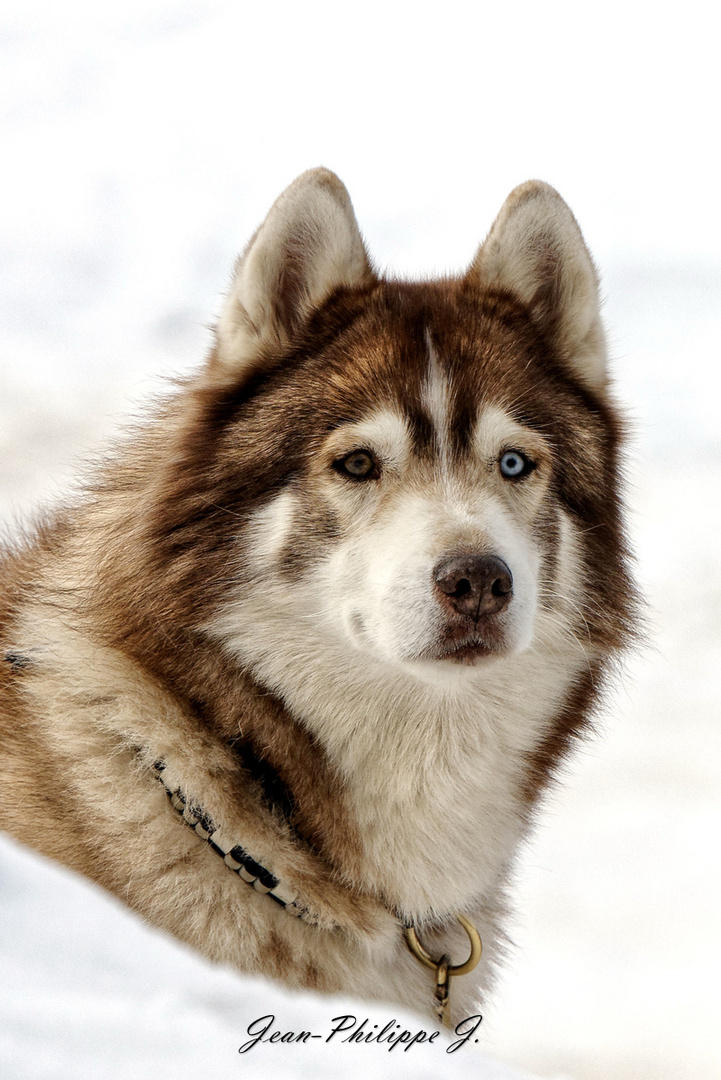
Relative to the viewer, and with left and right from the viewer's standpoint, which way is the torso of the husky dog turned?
facing the viewer and to the right of the viewer
